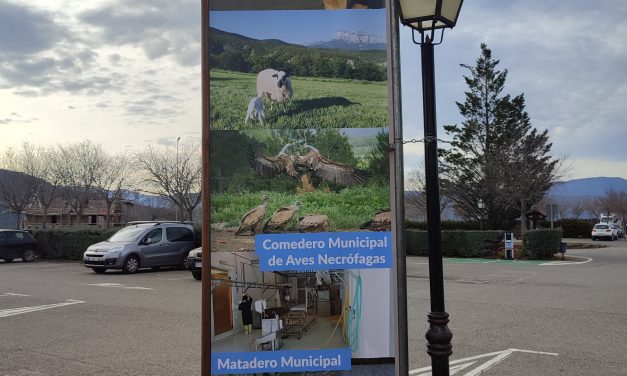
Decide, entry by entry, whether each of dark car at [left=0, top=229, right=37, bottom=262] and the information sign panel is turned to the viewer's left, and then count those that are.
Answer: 1

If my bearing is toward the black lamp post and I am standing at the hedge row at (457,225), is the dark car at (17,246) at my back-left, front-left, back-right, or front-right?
front-right

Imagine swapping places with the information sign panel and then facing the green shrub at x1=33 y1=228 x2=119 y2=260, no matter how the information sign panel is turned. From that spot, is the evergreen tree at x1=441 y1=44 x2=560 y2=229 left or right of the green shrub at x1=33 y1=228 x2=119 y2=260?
right

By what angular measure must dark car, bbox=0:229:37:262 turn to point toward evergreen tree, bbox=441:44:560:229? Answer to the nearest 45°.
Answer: approximately 180°

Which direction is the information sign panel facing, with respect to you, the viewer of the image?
facing the viewer

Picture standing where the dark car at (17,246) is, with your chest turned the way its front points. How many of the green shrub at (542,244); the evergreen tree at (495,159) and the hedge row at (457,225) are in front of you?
0

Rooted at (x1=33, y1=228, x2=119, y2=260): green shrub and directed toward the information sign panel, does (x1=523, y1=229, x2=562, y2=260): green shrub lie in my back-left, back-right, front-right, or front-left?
front-left

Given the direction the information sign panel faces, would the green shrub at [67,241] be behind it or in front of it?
behind

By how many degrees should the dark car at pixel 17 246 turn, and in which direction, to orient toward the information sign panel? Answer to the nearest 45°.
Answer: approximately 90° to its left

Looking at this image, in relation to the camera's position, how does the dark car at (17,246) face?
facing to the left of the viewer

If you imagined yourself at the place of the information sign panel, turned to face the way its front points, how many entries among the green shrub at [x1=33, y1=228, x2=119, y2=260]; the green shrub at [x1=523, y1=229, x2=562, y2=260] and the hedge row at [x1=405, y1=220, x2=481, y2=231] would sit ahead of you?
0
